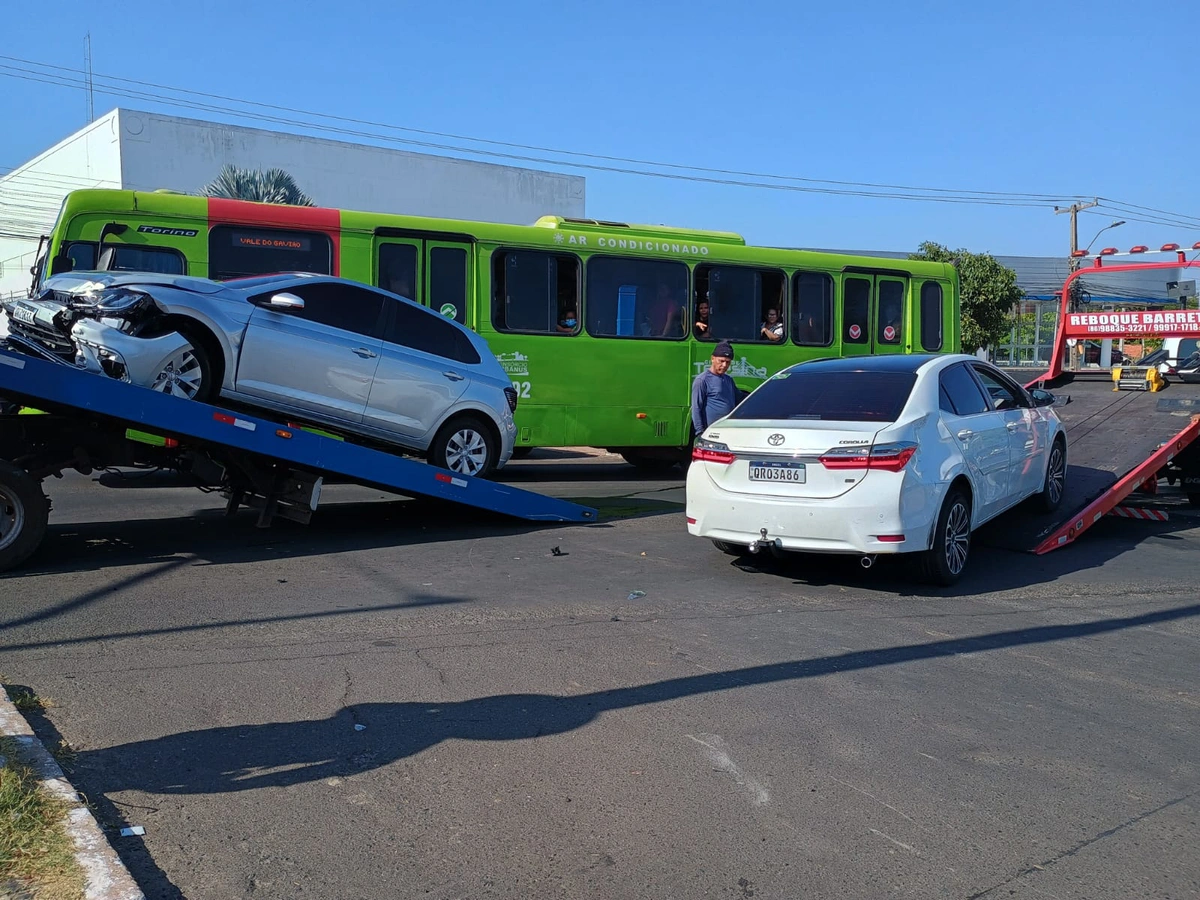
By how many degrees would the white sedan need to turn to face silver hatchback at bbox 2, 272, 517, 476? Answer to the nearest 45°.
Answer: approximately 135° to its left

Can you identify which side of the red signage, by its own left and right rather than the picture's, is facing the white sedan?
front

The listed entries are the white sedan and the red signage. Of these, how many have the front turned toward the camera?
1

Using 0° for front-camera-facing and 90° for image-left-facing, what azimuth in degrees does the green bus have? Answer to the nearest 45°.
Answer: approximately 45°

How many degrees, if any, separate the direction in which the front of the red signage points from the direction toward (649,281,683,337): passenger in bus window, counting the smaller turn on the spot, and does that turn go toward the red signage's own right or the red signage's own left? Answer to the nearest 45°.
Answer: approximately 90° to the red signage's own right

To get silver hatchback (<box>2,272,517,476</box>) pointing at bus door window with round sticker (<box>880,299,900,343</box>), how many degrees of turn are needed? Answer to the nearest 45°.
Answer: approximately 180°

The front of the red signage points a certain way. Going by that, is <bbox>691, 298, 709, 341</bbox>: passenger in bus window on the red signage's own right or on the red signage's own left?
on the red signage's own right

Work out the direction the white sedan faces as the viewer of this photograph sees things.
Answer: facing away from the viewer and to the right of the viewer

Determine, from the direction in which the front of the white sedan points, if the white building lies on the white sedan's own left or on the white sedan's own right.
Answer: on the white sedan's own left

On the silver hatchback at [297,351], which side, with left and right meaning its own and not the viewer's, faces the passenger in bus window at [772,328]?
back

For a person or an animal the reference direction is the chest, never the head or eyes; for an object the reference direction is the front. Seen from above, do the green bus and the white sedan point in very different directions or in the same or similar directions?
very different directions
